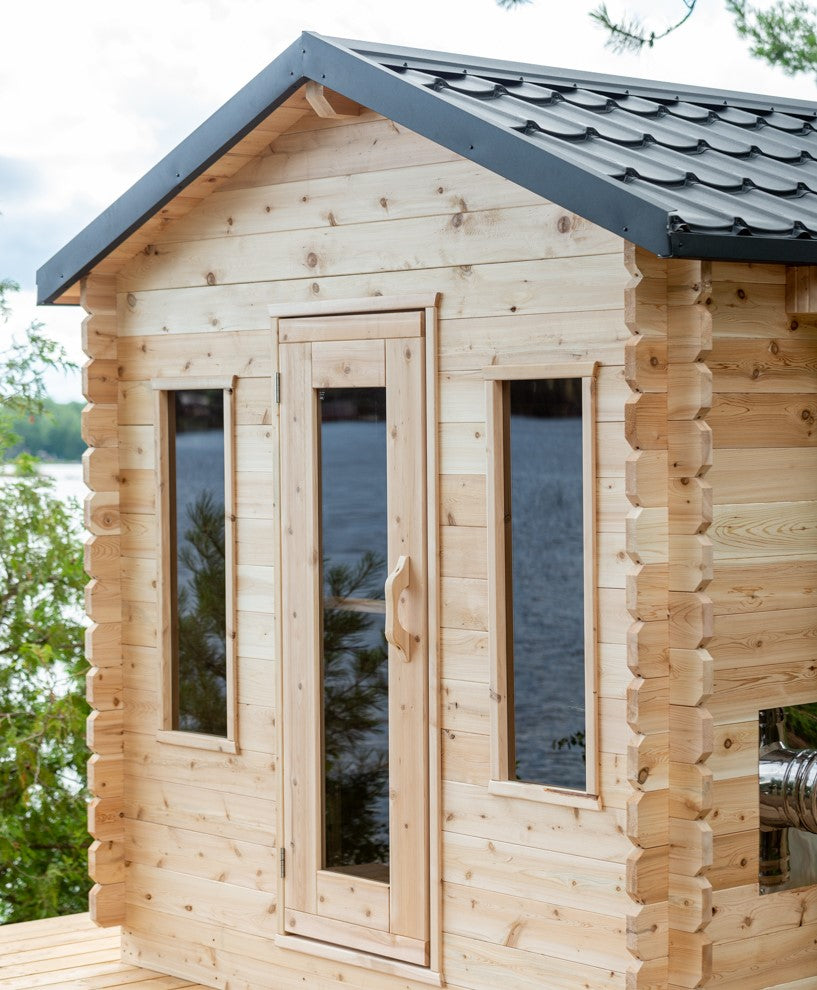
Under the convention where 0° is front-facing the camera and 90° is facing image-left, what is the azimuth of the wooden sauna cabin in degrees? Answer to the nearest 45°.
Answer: approximately 45°
